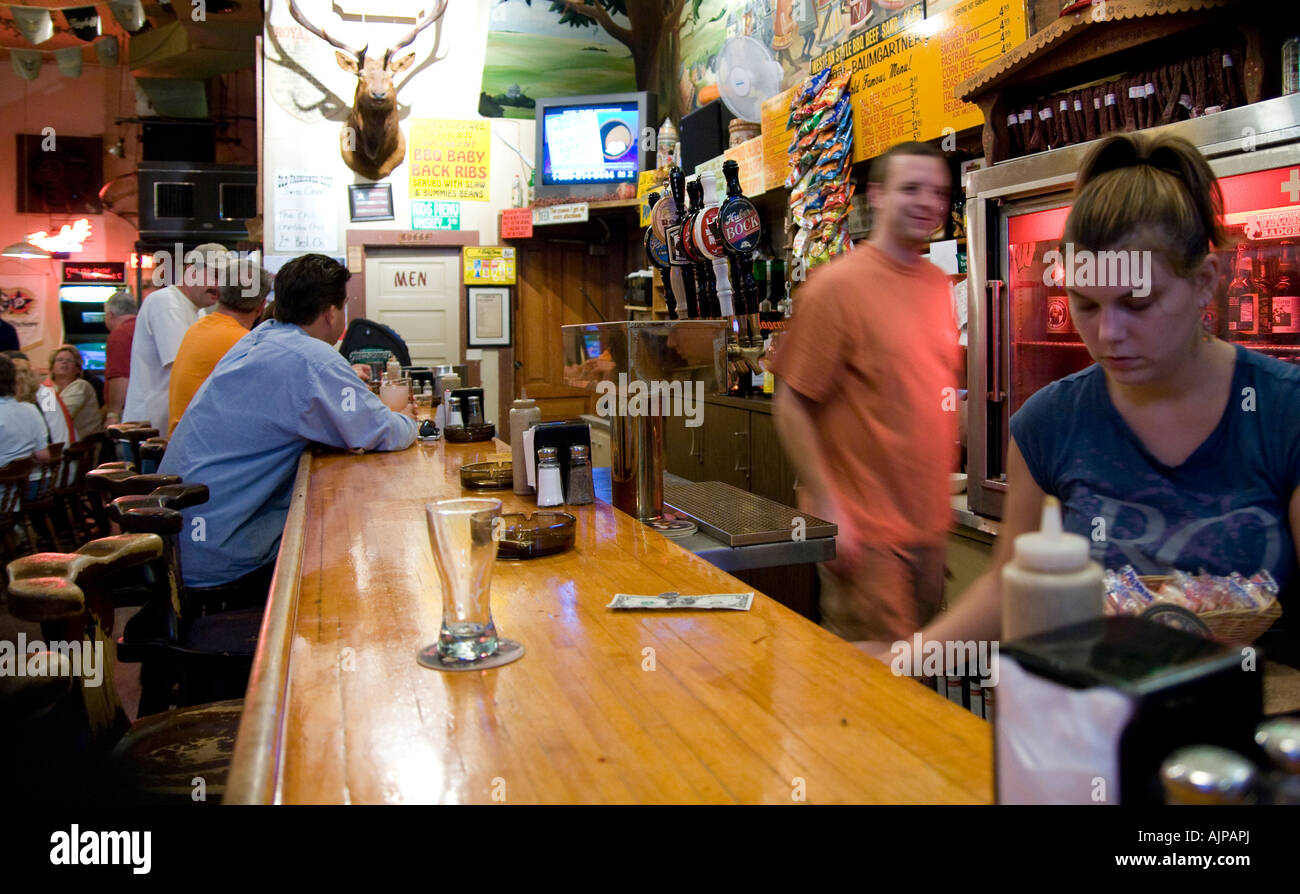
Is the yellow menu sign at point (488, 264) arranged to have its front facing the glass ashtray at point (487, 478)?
yes

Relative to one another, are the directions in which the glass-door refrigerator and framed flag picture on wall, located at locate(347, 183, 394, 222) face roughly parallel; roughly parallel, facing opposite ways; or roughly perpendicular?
roughly perpendicular

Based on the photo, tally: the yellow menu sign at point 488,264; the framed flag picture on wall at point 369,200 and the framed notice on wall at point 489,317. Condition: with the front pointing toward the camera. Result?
3

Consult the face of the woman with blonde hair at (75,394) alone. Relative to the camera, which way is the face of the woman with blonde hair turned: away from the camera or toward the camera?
toward the camera

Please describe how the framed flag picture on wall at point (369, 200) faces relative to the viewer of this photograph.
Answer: facing the viewer

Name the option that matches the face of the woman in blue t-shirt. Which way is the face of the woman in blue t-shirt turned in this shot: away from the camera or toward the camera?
toward the camera

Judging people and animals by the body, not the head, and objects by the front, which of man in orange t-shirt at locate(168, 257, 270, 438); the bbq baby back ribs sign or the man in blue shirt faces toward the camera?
the bbq baby back ribs sign

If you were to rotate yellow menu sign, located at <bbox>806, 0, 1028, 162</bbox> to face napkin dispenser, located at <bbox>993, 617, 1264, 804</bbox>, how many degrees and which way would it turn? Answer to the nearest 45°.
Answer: approximately 45° to its left

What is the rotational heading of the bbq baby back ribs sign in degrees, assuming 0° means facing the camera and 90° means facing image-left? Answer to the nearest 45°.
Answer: approximately 0°

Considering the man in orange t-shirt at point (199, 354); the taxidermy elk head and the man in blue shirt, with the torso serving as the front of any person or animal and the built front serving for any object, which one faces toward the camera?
the taxidermy elk head

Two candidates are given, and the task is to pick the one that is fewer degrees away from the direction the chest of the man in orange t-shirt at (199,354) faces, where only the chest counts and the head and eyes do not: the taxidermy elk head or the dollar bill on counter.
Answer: the taxidermy elk head

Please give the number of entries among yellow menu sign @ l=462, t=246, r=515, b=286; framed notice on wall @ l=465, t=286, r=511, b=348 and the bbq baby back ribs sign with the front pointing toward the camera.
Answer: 3

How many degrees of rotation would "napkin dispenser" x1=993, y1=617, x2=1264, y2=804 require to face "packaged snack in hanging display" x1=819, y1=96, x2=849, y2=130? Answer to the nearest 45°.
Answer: approximately 135° to its right

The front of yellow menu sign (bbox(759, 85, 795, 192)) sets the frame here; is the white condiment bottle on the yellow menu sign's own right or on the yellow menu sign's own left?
on the yellow menu sign's own left

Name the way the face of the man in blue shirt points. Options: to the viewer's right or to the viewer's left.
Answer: to the viewer's right

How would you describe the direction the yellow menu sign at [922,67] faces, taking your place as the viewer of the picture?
facing the viewer and to the left of the viewer

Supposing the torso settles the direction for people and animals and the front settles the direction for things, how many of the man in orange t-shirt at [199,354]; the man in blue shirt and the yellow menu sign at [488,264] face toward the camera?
1

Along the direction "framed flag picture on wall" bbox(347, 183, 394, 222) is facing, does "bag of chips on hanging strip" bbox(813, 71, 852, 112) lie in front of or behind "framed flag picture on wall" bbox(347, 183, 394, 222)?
in front

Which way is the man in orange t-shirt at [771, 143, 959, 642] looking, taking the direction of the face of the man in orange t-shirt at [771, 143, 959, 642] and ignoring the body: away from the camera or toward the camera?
toward the camera

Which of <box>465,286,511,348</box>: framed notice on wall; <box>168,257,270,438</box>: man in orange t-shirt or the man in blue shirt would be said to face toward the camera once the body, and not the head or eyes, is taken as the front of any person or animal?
the framed notice on wall

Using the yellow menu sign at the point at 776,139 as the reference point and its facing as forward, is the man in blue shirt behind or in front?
in front
